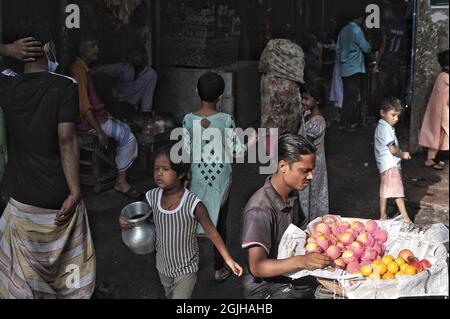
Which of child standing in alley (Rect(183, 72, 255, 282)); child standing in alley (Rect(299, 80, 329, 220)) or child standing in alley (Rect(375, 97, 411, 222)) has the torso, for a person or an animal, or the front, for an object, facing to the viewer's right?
child standing in alley (Rect(375, 97, 411, 222))

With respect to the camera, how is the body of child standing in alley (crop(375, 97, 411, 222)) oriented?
to the viewer's right

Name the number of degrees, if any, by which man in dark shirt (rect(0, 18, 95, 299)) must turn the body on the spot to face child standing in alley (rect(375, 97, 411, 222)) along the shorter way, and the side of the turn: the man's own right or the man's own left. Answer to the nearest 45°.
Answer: approximately 90° to the man's own right

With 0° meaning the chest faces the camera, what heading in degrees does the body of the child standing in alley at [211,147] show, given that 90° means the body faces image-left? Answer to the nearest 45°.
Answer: approximately 180°

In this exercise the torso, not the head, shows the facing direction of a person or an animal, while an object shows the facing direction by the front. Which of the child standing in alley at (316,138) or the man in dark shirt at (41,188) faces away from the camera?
the man in dark shirt

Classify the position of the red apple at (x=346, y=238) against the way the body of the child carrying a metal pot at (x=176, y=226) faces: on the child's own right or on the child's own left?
on the child's own left

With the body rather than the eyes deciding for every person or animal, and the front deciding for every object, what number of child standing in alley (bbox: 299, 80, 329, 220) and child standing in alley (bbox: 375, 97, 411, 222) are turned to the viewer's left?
1

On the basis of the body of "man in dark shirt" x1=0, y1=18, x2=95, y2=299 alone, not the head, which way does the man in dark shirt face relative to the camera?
away from the camera
